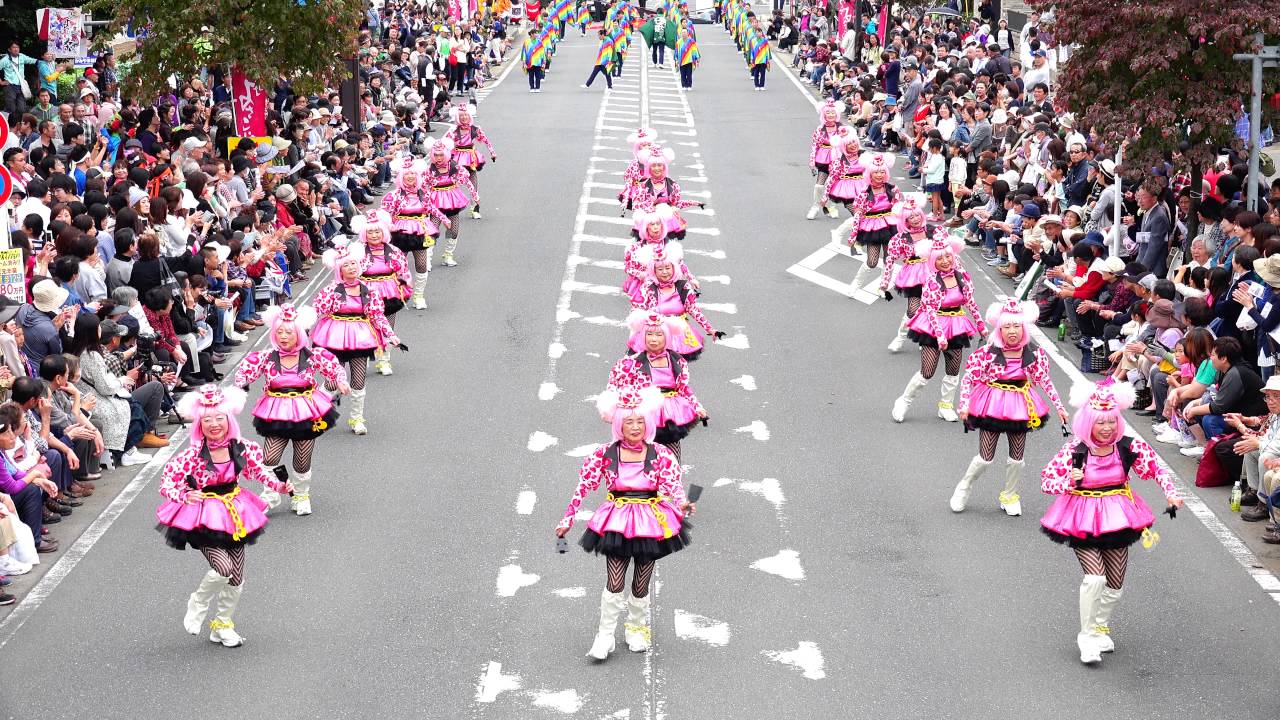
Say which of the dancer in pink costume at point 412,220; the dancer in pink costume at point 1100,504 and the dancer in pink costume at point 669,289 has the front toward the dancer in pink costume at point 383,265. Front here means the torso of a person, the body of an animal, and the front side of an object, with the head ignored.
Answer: the dancer in pink costume at point 412,220

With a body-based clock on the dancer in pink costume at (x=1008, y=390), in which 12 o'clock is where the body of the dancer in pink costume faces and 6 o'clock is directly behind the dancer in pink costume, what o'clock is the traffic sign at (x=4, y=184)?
The traffic sign is roughly at 3 o'clock from the dancer in pink costume.

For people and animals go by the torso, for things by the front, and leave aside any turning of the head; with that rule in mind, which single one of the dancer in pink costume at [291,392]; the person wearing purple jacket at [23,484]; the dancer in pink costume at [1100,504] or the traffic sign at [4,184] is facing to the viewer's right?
the person wearing purple jacket

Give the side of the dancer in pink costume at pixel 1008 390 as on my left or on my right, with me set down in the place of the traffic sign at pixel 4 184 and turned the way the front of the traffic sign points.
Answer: on my left

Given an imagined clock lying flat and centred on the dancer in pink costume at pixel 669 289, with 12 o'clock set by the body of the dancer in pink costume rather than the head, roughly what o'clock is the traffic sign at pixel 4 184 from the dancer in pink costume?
The traffic sign is roughly at 3 o'clock from the dancer in pink costume.

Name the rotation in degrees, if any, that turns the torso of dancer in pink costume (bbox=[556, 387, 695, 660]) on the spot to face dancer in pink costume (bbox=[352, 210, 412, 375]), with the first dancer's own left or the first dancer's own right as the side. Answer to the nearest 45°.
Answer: approximately 180°

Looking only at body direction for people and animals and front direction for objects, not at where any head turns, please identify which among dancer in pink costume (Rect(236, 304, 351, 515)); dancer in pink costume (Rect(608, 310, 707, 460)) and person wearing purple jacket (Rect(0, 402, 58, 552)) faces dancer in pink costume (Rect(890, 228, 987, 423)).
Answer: the person wearing purple jacket

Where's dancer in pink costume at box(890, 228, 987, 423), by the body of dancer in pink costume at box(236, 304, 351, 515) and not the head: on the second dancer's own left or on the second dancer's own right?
on the second dancer's own left

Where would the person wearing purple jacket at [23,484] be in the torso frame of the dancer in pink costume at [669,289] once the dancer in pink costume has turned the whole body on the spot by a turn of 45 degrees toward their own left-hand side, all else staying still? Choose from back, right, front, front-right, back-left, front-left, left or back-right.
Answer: right

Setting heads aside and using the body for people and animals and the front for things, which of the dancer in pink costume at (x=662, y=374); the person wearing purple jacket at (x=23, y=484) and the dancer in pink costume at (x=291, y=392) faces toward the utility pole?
the person wearing purple jacket

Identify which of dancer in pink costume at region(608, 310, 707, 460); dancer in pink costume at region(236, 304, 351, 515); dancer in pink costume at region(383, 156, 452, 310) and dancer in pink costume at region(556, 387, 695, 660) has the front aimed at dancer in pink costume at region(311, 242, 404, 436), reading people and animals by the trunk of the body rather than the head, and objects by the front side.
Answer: dancer in pink costume at region(383, 156, 452, 310)

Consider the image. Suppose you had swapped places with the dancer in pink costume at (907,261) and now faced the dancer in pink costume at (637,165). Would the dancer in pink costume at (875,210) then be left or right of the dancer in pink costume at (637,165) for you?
right

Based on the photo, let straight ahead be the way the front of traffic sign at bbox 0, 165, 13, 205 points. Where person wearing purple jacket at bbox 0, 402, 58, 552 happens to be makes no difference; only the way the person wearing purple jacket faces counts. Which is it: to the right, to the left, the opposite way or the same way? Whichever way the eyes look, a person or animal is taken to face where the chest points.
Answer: to the left

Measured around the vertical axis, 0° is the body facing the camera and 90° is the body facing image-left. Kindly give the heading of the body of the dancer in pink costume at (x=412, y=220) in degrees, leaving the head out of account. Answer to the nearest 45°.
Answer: approximately 0°

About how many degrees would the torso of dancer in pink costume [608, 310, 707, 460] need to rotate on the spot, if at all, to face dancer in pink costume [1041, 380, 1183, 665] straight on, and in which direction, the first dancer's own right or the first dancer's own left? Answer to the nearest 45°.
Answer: approximately 45° to the first dancer's own left

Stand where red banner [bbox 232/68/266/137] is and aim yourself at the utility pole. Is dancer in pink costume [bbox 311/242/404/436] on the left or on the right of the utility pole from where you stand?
right
